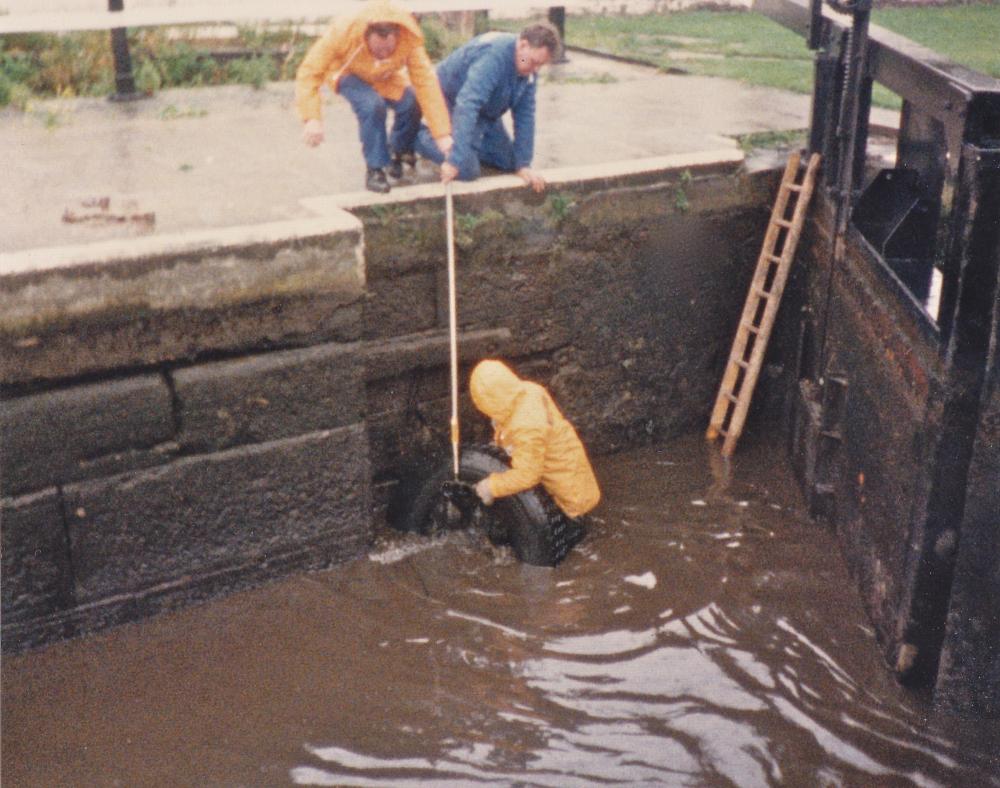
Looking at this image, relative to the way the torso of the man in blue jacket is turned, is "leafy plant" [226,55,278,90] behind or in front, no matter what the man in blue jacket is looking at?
behind

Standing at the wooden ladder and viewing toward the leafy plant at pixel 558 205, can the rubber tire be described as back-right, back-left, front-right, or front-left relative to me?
front-left

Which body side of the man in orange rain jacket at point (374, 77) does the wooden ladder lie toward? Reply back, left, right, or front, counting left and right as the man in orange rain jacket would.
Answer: left

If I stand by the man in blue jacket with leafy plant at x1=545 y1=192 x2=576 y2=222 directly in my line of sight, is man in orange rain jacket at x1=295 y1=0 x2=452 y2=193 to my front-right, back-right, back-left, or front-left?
back-right

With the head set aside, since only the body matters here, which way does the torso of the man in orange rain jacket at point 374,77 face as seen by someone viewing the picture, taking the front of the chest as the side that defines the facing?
toward the camera

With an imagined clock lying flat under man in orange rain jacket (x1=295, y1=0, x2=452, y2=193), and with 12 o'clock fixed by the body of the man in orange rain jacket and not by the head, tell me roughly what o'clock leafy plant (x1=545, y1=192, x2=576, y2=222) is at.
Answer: The leafy plant is roughly at 9 o'clock from the man in orange rain jacket.

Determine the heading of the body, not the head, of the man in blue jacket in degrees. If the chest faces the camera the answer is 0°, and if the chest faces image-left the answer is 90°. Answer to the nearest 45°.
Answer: approximately 315°

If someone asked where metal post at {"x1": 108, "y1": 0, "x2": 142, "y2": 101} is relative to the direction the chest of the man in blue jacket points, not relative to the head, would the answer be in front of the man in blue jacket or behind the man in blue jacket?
behind

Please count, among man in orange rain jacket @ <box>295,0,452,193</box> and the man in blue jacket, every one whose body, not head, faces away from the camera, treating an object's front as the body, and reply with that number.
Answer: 0

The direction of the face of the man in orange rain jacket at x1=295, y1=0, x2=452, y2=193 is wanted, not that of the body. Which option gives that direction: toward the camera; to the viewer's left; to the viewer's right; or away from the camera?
toward the camera
